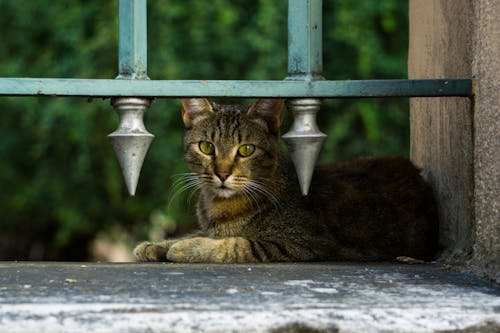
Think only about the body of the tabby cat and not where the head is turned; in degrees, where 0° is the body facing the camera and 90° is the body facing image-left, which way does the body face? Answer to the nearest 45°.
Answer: approximately 90°
